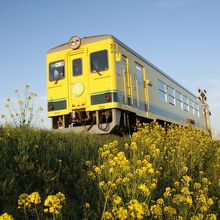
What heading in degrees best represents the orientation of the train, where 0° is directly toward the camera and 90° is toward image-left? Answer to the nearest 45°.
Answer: approximately 45°
